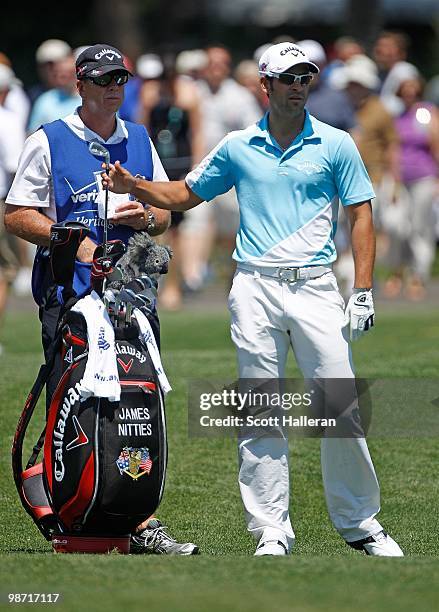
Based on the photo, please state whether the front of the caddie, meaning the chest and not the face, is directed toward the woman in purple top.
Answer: no

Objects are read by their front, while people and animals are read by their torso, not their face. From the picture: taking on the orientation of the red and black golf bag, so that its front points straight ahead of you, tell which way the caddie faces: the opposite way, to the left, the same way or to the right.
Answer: the same way

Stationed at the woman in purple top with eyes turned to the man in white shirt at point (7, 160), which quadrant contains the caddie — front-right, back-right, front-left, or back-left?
front-left

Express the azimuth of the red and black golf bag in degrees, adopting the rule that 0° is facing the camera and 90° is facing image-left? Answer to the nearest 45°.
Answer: approximately 315°

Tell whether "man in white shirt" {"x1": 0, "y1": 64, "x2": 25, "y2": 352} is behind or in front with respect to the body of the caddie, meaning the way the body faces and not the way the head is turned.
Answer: behind

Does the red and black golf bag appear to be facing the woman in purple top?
no

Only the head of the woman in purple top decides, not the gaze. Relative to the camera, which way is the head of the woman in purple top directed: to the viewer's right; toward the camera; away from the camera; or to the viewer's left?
toward the camera

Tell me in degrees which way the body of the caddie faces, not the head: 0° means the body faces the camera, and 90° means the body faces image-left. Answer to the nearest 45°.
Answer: approximately 315°

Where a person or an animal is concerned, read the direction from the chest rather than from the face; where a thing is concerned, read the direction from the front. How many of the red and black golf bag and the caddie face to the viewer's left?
0
